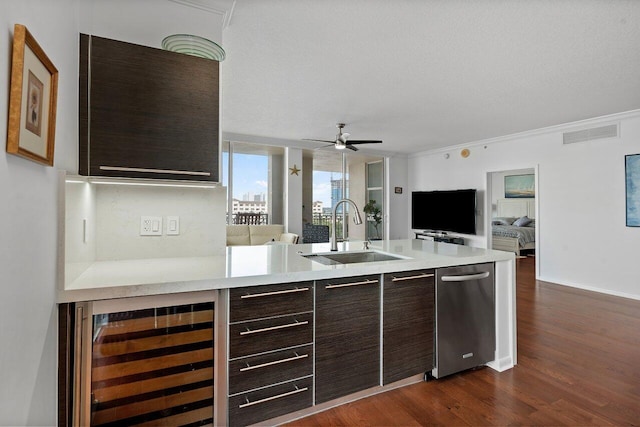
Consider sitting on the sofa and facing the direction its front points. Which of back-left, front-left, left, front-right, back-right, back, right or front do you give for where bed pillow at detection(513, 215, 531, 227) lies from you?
left

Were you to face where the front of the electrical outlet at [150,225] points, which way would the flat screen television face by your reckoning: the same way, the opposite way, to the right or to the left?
to the right

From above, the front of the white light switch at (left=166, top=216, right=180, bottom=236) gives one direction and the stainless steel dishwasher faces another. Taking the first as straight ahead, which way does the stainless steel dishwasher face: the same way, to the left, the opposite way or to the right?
the same way

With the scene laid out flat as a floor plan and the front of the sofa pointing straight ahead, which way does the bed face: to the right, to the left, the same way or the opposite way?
to the right

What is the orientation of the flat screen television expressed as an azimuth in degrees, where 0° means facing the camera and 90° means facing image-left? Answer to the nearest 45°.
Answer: approximately 45°

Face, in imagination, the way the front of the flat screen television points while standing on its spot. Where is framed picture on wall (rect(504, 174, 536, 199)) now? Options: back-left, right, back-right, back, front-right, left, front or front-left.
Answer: back

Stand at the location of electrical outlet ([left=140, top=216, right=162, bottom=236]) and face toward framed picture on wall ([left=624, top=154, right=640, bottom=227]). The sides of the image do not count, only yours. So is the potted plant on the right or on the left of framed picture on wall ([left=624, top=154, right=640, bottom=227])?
left

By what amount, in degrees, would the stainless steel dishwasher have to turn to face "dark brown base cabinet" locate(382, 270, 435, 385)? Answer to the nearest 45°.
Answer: approximately 90° to its right

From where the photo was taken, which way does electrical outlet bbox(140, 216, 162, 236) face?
toward the camera

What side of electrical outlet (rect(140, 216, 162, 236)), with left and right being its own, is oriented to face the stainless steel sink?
left

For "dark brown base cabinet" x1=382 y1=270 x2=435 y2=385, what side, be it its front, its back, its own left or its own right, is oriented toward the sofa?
back

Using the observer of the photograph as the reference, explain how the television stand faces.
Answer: facing the viewer and to the left of the viewer

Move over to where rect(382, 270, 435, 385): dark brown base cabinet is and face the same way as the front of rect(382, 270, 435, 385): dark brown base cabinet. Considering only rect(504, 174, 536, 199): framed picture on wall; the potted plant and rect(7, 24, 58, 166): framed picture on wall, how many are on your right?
1

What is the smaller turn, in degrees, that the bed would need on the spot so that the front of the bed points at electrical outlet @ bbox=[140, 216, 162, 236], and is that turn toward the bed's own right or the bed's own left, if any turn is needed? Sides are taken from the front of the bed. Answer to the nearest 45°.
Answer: approximately 45° to the bed's own left

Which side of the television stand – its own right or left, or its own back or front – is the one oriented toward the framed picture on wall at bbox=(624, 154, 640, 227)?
left

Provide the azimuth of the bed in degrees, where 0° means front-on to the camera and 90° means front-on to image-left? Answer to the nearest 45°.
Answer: approximately 45°
